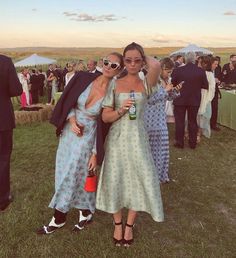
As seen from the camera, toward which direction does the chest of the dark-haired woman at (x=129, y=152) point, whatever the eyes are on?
toward the camera

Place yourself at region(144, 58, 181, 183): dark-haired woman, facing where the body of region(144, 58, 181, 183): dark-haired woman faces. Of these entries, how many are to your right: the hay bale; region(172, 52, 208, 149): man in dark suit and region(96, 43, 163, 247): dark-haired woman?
1

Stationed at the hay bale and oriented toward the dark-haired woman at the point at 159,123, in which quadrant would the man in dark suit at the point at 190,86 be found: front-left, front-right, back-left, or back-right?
front-left

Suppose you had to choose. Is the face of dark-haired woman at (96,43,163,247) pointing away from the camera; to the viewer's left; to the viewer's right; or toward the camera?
toward the camera

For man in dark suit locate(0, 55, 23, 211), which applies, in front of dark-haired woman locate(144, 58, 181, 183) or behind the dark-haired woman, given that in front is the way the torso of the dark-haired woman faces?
behind

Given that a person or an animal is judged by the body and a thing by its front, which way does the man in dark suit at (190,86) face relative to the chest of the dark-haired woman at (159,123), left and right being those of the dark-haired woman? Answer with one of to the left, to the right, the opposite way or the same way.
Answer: to the left

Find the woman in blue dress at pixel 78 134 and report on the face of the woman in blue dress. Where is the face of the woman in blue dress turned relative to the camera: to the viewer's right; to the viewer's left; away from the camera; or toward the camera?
toward the camera

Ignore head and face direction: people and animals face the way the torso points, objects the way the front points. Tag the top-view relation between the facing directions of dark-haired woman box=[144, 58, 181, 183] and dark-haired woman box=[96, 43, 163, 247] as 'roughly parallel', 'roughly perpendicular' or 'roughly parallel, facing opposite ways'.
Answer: roughly perpendicular

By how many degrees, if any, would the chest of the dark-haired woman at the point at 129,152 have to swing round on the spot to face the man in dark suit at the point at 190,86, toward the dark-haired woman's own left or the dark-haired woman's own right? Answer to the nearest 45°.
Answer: approximately 180°

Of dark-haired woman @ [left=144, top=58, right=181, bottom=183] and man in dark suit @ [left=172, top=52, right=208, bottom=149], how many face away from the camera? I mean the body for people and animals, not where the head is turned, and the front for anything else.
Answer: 1
